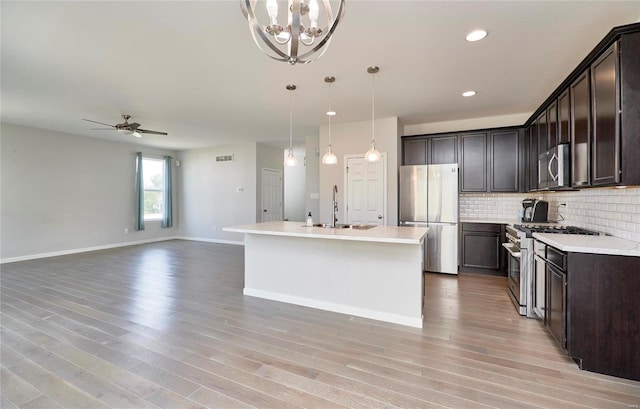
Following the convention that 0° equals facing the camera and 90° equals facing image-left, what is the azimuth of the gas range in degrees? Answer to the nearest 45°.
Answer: approximately 90°

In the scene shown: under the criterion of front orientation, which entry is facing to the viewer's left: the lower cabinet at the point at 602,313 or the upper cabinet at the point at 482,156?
the lower cabinet

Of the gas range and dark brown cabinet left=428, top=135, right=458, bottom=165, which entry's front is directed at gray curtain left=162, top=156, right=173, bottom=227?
the gas range

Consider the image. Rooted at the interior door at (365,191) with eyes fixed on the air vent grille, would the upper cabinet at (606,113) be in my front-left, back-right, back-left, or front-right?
back-left

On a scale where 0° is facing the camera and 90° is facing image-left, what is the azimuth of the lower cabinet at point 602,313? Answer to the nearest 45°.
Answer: approximately 90°

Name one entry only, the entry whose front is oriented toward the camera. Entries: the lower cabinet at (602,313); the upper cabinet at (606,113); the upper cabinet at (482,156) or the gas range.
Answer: the upper cabinet at (482,156)

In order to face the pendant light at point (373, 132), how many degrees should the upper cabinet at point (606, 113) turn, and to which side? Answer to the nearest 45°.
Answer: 0° — it already faces it

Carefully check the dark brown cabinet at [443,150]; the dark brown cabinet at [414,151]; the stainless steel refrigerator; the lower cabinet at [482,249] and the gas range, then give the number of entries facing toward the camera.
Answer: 4

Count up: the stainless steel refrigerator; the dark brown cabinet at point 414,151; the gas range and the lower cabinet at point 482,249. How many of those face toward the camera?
3

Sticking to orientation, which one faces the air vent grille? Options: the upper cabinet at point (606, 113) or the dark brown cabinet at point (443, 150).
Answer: the upper cabinet
